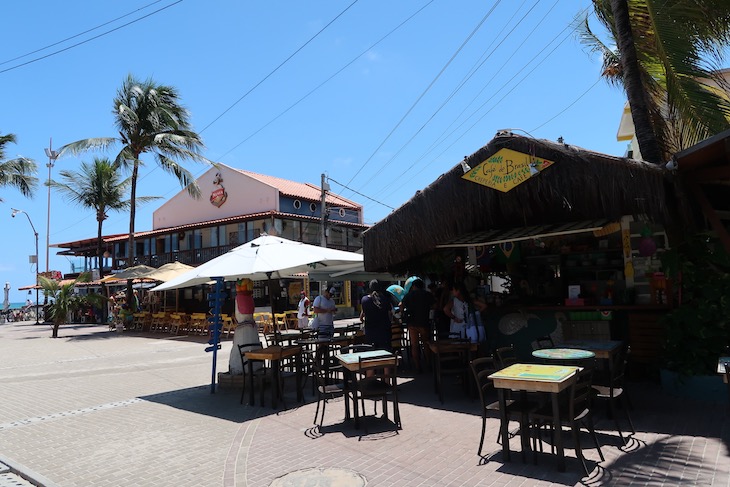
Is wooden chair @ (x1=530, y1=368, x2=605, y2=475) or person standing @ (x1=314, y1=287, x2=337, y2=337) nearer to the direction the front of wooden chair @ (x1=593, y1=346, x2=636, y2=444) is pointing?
the person standing

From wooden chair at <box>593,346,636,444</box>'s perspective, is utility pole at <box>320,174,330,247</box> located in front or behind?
in front

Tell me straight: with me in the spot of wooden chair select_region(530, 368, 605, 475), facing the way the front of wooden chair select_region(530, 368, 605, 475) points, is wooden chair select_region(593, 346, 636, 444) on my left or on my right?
on my right

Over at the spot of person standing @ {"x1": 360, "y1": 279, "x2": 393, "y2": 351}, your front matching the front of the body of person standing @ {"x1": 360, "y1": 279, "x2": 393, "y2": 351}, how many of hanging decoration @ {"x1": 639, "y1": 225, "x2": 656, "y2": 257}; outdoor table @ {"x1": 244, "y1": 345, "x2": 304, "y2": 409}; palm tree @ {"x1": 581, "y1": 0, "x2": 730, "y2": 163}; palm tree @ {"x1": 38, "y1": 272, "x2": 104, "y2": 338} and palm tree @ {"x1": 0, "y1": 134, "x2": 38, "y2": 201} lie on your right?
2

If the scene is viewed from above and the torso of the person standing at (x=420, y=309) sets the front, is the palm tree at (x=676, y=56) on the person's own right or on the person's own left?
on the person's own right

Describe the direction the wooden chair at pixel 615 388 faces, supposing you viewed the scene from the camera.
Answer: facing away from the viewer and to the left of the viewer

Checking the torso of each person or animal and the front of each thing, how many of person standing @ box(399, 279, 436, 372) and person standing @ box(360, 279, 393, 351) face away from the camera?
2

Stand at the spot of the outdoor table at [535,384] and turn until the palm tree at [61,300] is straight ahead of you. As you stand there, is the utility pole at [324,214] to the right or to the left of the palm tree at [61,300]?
right

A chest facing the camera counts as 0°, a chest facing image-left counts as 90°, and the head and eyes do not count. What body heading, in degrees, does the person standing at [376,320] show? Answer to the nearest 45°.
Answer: approximately 180°

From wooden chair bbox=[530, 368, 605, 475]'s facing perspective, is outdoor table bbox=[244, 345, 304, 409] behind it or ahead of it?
ahead

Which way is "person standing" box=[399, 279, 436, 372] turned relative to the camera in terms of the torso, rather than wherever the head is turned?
away from the camera

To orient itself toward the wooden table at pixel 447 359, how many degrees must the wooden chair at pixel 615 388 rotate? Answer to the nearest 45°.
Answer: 0° — it already faces it

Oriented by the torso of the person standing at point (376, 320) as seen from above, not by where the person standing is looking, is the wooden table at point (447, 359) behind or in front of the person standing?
behind
